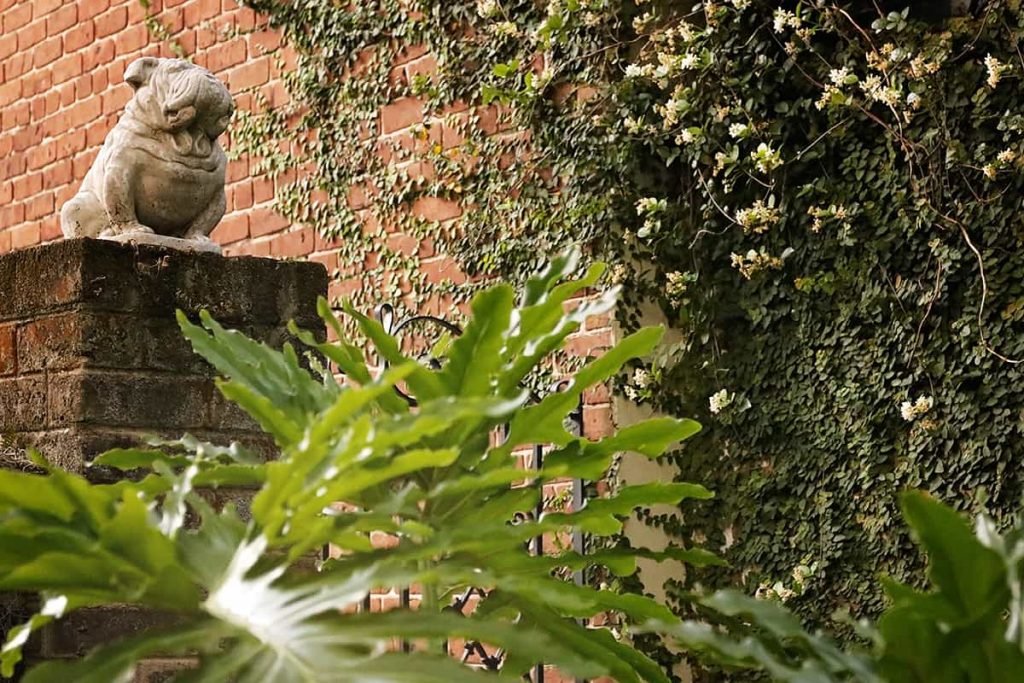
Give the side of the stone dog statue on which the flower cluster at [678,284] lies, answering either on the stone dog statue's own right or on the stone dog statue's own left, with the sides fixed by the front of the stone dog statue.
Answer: on the stone dog statue's own left

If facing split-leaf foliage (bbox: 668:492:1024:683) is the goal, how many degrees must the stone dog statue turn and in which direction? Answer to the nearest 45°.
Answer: approximately 45° to its right

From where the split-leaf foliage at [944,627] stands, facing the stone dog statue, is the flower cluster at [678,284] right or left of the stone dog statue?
right

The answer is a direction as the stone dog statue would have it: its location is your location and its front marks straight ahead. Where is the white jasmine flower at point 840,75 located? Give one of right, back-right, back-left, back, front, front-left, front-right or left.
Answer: front-left

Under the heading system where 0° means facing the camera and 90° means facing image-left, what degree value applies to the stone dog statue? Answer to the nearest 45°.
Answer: approximately 315°

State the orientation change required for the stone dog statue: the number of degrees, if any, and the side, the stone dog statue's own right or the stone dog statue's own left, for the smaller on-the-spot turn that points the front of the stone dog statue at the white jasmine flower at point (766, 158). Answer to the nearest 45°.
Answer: approximately 45° to the stone dog statue's own left
